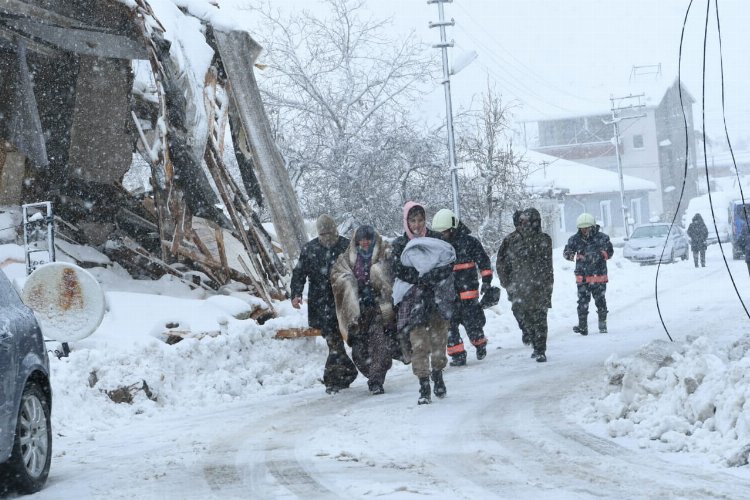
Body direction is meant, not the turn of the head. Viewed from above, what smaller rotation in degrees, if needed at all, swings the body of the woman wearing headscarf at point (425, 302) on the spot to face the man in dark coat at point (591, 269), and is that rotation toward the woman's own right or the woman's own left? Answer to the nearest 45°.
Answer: approximately 135° to the woman's own left

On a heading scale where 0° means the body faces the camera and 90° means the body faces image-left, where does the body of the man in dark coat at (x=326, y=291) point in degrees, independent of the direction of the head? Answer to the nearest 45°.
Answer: approximately 0°

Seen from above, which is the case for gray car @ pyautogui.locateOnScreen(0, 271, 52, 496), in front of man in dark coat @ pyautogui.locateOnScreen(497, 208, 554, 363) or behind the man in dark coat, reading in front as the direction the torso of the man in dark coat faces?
in front

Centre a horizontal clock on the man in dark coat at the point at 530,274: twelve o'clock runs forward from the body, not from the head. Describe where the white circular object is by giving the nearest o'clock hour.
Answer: The white circular object is roughly at 2 o'clock from the man in dark coat.

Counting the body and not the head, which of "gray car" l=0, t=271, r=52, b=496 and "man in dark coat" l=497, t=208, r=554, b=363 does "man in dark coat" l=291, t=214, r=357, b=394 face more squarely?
the gray car

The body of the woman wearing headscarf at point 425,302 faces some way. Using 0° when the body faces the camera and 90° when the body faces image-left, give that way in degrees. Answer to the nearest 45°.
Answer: approximately 0°

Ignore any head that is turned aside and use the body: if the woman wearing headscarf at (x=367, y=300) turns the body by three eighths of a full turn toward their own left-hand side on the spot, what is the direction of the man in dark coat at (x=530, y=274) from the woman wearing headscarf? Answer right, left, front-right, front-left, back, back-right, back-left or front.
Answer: front
